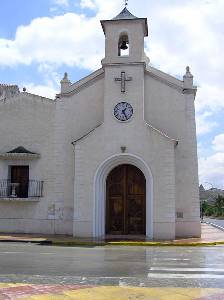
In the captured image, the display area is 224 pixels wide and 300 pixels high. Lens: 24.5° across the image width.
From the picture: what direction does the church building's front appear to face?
toward the camera
